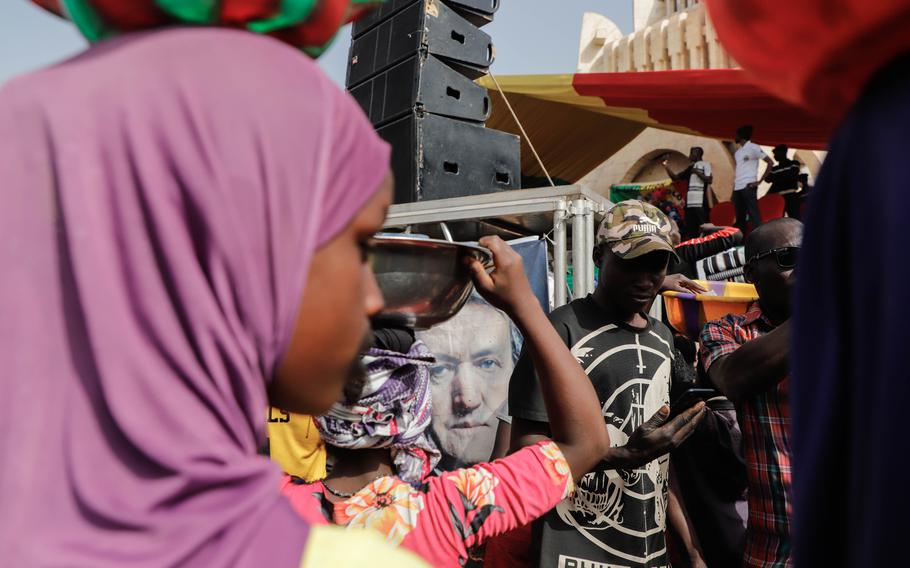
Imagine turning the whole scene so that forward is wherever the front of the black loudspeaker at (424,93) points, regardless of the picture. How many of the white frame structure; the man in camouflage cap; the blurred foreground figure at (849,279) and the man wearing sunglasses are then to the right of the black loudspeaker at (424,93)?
0

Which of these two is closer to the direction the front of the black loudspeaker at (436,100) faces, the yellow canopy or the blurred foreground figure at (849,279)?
the blurred foreground figure

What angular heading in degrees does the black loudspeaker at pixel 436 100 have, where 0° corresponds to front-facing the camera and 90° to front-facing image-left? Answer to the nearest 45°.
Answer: approximately 45°

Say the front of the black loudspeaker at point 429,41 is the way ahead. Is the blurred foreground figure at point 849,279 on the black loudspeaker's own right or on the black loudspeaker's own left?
on the black loudspeaker's own left

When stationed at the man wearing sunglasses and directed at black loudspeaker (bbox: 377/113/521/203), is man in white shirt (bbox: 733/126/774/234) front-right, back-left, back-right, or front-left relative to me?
front-right

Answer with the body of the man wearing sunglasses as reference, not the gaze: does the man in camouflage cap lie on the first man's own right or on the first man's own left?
on the first man's own right

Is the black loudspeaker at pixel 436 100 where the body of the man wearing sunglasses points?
no

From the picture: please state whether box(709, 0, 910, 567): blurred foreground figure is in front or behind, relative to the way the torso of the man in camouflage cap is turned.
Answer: in front

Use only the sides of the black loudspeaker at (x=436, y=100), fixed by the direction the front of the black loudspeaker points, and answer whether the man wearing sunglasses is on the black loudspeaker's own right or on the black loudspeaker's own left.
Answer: on the black loudspeaker's own left

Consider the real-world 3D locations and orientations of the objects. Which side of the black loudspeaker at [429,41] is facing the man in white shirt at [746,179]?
back

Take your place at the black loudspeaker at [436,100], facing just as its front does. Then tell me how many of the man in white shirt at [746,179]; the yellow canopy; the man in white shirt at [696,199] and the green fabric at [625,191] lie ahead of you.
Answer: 0

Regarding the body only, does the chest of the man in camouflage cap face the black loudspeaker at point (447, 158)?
no
